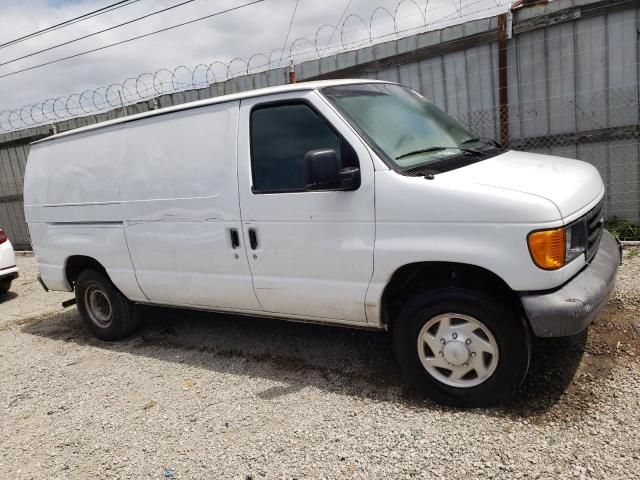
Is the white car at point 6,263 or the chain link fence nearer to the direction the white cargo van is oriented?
the chain link fence

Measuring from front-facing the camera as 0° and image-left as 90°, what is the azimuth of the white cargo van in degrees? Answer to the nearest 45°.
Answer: approximately 315°

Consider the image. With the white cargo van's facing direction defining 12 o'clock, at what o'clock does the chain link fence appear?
The chain link fence is roughly at 9 o'clock from the white cargo van.

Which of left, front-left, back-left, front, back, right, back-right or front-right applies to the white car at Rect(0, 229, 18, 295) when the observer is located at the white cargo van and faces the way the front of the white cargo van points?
back

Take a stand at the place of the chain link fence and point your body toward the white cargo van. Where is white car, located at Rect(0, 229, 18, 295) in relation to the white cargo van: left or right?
right
